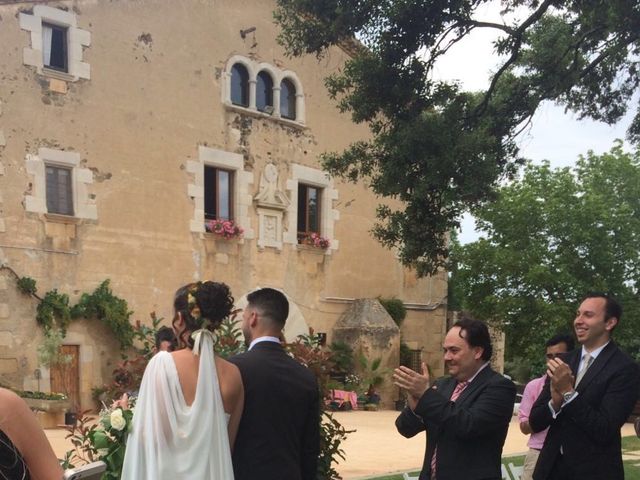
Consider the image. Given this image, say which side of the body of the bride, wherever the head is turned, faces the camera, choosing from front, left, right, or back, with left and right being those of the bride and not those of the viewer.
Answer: back

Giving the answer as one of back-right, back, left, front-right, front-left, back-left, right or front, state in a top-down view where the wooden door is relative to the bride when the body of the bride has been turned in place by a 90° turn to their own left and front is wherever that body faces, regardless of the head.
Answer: right

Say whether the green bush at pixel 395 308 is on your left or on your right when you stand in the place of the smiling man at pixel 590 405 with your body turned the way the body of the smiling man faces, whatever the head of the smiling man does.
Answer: on your right

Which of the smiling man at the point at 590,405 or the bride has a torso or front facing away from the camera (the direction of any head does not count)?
the bride

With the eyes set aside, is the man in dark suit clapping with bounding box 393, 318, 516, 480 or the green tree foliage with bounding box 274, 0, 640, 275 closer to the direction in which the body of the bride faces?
the green tree foliage

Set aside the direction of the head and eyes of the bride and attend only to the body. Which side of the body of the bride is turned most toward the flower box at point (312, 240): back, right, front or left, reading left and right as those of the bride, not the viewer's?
front

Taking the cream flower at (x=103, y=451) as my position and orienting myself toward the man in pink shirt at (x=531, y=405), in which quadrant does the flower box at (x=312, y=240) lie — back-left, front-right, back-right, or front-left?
front-left

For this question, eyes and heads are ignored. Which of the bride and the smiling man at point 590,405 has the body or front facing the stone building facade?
the bride

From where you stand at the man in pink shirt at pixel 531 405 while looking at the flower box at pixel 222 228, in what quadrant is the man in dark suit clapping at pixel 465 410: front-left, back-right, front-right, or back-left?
back-left

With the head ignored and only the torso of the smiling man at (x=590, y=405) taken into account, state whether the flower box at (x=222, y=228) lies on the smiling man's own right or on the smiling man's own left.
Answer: on the smiling man's own right

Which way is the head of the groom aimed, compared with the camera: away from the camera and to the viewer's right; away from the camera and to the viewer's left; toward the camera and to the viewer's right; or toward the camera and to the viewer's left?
away from the camera and to the viewer's left

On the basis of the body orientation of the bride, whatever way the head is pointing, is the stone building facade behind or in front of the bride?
in front

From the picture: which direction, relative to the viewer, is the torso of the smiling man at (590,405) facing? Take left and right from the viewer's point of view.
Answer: facing the viewer and to the left of the viewer

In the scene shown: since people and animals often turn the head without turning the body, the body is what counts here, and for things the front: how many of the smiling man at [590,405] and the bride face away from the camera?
1
